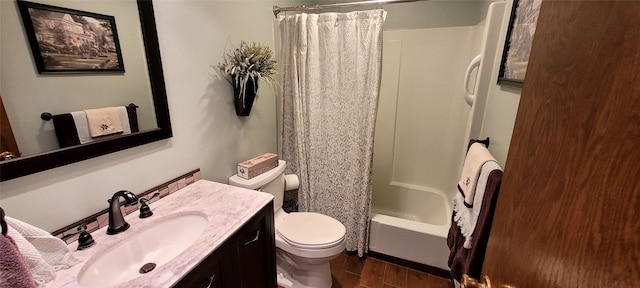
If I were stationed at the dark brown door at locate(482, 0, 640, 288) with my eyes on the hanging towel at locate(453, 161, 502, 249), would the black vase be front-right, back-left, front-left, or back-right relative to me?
front-left

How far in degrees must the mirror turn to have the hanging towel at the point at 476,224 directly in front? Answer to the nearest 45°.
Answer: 0° — it already faces it

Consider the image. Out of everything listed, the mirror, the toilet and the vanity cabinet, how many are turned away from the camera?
0

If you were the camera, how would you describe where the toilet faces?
facing the viewer and to the right of the viewer

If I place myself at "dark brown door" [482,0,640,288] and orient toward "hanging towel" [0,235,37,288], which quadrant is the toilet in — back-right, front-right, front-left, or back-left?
front-right

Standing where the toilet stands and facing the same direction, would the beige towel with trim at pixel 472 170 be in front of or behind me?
in front

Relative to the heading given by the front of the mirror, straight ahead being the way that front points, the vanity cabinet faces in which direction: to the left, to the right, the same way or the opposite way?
the same way

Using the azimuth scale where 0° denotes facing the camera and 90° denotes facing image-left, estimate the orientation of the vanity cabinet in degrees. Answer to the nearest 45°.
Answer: approximately 315°

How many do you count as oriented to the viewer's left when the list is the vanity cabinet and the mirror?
0

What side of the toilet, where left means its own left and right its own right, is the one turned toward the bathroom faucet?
right

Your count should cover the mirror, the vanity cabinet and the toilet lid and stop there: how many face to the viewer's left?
0

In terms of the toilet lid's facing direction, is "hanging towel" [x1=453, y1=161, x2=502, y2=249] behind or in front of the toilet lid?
in front

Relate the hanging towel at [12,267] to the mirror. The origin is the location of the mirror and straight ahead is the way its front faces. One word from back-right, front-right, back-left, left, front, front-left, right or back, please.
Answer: right
